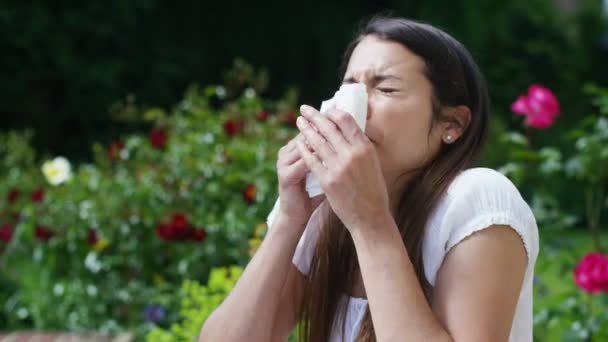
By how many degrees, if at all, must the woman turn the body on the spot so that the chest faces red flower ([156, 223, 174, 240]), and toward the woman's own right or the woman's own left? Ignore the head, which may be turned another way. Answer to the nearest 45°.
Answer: approximately 90° to the woman's own right

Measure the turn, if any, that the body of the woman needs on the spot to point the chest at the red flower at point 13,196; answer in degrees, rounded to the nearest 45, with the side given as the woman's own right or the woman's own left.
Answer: approximately 90° to the woman's own right

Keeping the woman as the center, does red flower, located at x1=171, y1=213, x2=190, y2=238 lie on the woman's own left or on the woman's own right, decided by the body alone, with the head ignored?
on the woman's own right

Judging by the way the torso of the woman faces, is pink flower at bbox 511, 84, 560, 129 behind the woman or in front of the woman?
behind

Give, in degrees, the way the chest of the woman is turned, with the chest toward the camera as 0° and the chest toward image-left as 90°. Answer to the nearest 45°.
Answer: approximately 45°

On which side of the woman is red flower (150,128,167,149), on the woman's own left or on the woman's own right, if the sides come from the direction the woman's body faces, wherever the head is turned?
on the woman's own right

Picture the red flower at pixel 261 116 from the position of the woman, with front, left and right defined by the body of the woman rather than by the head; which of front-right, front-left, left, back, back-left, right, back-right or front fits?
back-right

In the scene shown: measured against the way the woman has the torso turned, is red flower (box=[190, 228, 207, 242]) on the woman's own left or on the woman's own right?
on the woman's own right

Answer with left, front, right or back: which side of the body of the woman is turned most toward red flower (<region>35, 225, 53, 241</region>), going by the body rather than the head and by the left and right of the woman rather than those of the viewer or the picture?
right
